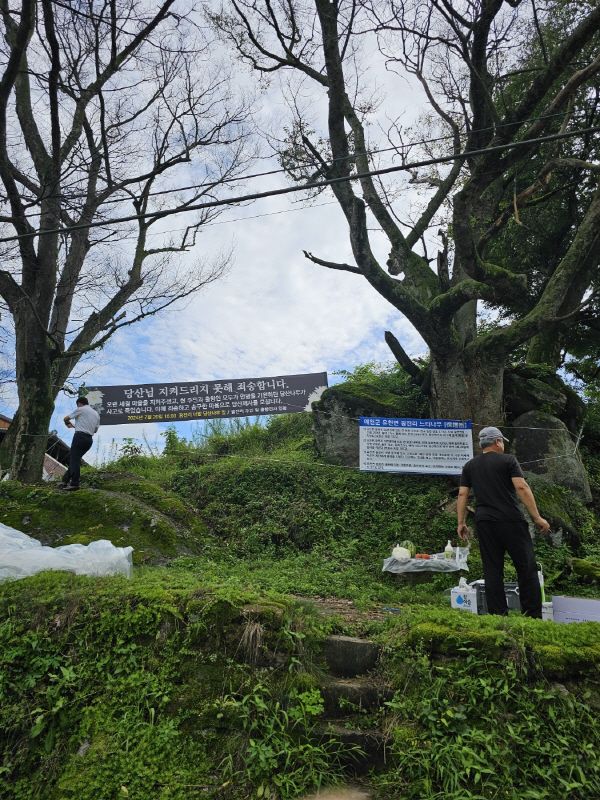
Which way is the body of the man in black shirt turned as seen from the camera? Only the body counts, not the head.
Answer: away from the camera

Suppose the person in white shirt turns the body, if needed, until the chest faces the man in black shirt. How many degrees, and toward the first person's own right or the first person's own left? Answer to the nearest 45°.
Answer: approximately 180°

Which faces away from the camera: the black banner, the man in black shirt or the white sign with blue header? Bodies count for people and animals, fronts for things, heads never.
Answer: the man in black shirt

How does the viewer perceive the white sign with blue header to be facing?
facing the viewer

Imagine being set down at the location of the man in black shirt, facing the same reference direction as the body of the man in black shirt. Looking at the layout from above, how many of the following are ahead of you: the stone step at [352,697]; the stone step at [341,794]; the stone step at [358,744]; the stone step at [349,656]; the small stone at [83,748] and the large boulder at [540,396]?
1

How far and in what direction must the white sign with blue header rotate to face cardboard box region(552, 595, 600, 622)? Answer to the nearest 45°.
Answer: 0° — it already faces it

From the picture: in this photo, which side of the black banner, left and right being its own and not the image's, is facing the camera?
front

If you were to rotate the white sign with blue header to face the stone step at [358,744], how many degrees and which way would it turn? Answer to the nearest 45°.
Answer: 0° — it already faces it

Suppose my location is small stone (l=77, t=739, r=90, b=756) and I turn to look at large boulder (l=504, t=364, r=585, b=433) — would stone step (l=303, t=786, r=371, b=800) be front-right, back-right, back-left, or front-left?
front-right

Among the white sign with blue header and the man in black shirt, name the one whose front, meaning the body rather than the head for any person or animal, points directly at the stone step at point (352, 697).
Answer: the white sign with blue header

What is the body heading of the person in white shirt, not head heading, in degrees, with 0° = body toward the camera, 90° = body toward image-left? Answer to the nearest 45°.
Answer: approximately 135°

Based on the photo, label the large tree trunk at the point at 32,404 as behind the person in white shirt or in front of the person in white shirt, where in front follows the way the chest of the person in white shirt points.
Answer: in front

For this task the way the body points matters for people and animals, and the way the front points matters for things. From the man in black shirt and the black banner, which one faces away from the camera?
the man in black shirt

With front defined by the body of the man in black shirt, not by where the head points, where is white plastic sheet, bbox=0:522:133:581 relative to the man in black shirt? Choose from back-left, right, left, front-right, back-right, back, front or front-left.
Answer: left
